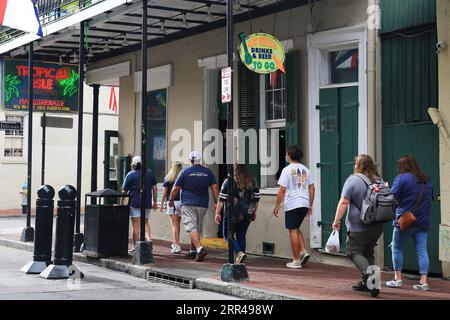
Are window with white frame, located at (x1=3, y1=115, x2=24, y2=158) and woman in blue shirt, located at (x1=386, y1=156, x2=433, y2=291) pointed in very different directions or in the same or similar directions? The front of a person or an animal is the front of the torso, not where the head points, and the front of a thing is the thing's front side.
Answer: very different directions

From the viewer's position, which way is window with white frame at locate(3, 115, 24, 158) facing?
facing the viewer

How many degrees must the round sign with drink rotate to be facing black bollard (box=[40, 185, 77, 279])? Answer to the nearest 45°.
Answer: approximately 90° to its right

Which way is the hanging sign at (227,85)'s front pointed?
toward the camera

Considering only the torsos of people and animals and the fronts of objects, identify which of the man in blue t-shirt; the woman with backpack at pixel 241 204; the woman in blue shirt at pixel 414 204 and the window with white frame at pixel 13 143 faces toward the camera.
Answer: the window with white frame

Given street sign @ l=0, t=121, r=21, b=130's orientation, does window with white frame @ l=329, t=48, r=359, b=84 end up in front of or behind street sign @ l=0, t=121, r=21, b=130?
in front

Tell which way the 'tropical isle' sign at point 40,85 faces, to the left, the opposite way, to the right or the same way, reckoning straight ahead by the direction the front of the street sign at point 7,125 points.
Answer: the same way

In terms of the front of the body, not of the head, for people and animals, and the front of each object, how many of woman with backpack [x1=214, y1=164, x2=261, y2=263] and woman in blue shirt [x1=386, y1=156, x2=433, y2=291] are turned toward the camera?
0

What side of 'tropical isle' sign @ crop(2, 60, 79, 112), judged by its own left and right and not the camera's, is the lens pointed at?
front

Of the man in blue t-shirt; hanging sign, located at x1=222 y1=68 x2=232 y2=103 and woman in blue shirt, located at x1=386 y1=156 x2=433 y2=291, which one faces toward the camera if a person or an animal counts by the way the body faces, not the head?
the hanging sign

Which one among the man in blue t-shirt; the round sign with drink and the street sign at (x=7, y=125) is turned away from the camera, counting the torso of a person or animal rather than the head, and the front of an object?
the man in blue t-shirt

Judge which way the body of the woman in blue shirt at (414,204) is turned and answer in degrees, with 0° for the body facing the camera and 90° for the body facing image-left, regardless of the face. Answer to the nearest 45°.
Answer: approximately 135°

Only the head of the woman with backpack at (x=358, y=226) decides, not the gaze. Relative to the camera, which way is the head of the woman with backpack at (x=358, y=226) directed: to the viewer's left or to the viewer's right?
to the viewer's left

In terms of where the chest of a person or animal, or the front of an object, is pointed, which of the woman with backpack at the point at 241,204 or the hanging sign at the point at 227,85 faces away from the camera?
the woman with backpack

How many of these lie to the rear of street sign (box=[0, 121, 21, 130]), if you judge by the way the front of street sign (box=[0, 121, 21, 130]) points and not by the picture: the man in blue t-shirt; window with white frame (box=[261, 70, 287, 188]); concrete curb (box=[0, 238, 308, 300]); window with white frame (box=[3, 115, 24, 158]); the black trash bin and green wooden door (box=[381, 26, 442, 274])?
1

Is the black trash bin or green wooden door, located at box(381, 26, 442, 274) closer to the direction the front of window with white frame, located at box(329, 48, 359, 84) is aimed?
the black trash bin

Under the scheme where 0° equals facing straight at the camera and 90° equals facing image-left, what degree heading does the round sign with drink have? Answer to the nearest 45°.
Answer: approximately 0°

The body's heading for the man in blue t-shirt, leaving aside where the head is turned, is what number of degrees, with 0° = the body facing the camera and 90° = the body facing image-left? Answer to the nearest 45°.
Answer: approximately 180°

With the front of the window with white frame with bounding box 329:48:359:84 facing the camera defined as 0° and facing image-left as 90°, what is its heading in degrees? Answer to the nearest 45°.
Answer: approximately 45°
